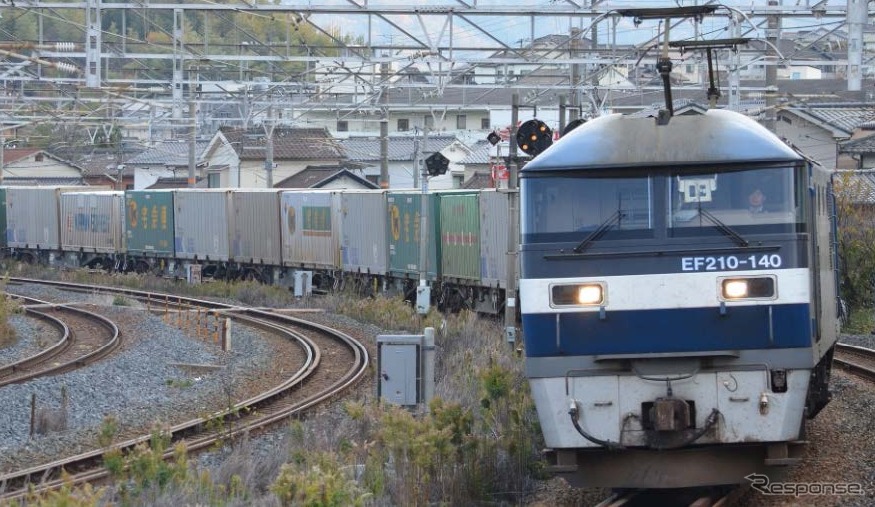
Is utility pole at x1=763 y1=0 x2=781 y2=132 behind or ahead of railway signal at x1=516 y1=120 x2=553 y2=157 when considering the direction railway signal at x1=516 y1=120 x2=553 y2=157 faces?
behind

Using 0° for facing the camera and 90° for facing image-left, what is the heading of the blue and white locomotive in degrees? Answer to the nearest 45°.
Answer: approximately 0°

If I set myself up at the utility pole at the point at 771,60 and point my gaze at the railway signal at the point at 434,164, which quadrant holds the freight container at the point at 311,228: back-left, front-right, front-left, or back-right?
front-right

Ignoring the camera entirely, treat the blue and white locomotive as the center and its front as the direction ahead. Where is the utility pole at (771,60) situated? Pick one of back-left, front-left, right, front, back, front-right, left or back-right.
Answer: back

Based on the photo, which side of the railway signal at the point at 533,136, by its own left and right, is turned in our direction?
front

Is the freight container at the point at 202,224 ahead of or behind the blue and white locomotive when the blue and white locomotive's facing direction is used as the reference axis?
behind

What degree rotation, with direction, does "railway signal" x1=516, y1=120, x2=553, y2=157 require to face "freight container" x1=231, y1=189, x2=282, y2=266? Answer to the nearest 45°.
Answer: approximately 135° to its right

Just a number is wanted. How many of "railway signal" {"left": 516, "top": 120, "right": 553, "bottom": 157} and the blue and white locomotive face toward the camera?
2

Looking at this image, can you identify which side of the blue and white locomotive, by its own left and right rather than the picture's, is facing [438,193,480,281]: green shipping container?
back

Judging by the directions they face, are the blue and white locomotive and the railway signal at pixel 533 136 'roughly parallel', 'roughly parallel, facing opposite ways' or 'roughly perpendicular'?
roughly parallel

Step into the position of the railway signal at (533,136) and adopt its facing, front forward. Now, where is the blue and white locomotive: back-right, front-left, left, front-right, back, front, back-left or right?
front
